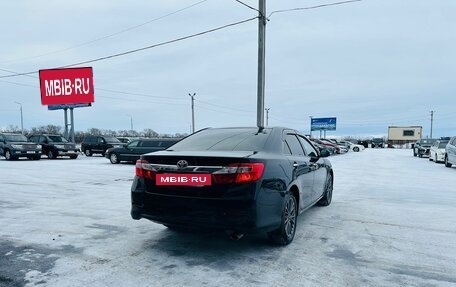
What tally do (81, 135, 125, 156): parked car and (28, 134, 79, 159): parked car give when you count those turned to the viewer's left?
0

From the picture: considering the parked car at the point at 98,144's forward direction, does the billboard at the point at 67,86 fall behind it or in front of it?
behind

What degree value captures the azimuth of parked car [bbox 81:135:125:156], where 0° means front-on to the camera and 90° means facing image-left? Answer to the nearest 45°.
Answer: approximately 315°

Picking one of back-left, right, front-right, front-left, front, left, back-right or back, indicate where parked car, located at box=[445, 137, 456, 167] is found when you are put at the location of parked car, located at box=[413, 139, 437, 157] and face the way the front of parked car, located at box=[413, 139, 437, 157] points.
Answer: front-left

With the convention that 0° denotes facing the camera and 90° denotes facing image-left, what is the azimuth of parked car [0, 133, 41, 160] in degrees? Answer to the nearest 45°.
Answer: approximately 315°

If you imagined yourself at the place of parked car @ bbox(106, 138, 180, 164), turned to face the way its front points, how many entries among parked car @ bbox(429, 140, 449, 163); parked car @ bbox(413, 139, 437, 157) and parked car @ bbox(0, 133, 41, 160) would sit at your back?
2

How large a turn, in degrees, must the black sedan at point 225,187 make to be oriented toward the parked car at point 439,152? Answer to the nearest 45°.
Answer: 0° — it already faces it

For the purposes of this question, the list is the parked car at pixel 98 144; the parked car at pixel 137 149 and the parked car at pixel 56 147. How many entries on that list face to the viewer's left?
1

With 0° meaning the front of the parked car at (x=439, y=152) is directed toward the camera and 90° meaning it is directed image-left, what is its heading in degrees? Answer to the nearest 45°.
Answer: approximately 45°

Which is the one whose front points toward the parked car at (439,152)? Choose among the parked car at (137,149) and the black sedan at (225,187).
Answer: the black sedan

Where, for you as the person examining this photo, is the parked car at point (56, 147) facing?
facing the viewer and to the right of the viewer

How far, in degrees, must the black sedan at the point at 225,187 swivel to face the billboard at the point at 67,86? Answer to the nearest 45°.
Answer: approximately 90° to its left

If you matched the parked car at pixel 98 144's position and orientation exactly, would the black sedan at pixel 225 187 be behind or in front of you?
in front

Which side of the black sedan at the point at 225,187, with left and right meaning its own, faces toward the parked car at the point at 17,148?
left

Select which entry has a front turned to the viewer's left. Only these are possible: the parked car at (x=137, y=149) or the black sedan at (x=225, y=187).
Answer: the parked car
